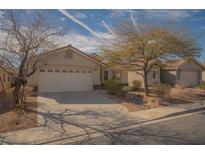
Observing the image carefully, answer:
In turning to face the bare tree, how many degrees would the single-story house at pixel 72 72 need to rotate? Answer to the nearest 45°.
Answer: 0° — it already faces it

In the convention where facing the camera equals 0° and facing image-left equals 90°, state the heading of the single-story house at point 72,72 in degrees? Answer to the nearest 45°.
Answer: approximately 0°
